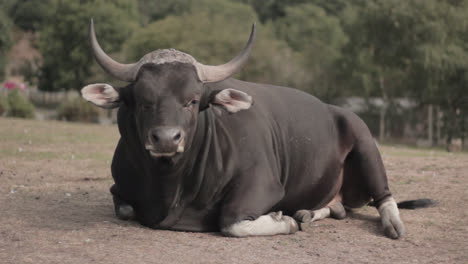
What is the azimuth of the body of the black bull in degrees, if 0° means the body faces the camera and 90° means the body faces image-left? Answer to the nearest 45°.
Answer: approximately 45°

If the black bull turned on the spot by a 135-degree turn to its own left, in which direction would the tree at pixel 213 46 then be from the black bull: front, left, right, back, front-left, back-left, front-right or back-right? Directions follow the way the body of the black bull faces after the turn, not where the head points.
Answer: left

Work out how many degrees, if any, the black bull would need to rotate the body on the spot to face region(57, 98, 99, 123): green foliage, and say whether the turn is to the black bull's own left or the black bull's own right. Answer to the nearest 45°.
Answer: approximately 135° to the black bull's own right

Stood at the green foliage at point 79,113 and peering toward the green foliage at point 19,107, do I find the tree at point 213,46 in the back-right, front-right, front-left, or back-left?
back-right

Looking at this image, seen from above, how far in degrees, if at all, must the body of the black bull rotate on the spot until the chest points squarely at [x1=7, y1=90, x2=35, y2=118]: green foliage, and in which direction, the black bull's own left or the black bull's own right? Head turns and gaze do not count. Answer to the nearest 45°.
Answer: approximately 90° to the black bull's own right
